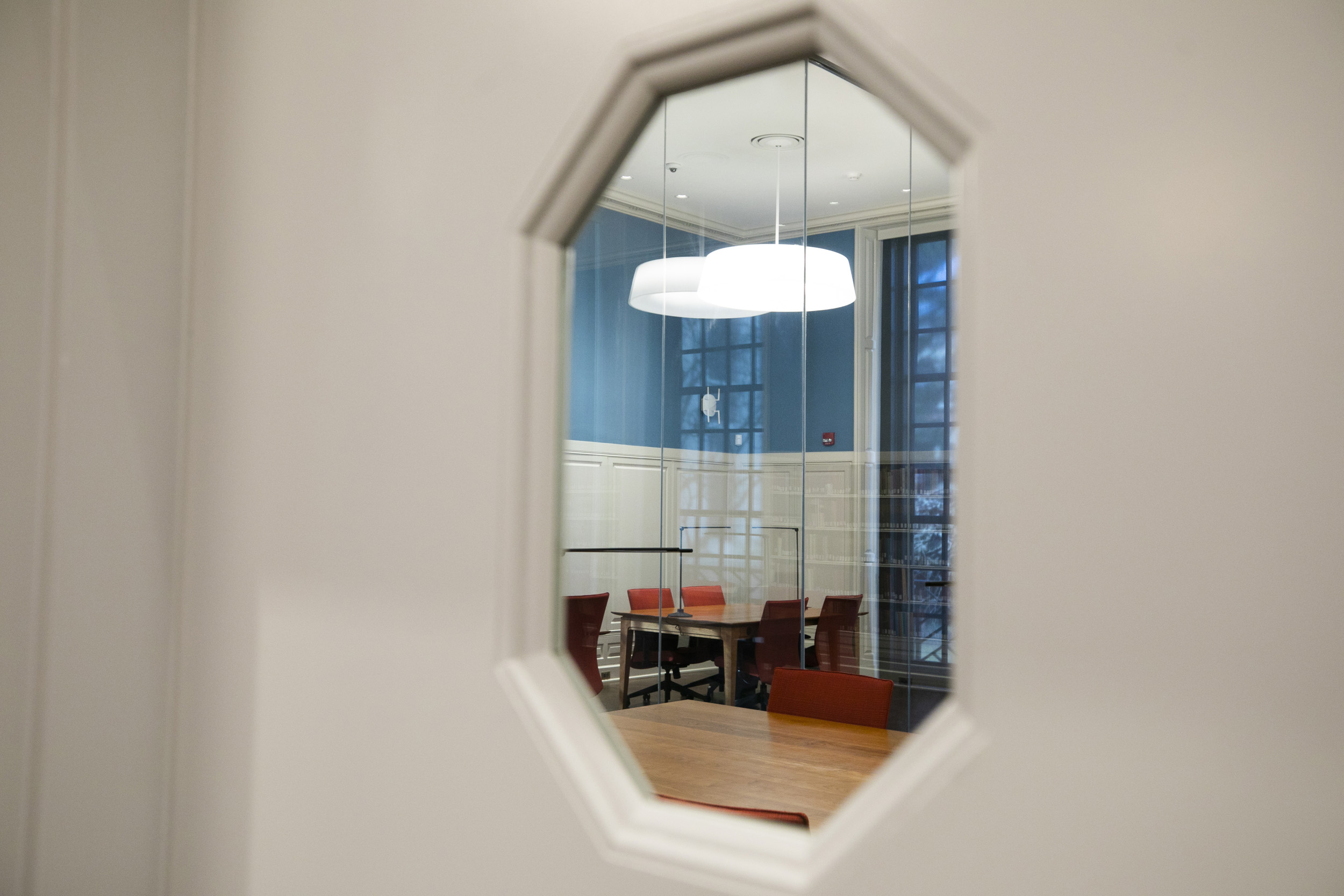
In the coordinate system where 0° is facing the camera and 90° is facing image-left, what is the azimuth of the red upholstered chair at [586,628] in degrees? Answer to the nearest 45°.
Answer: approximately 225°
